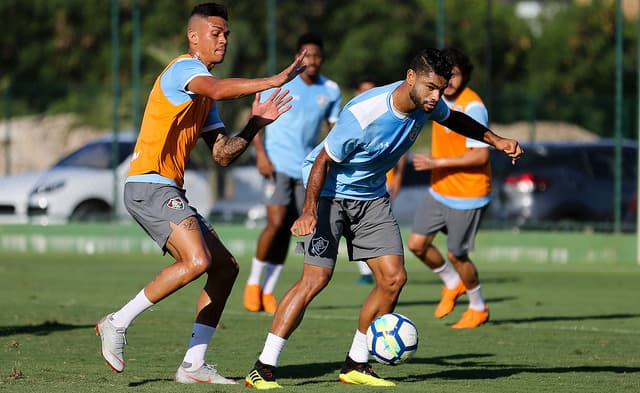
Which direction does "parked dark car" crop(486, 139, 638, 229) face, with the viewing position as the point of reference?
facing away from the viewer and to the right of the viewer

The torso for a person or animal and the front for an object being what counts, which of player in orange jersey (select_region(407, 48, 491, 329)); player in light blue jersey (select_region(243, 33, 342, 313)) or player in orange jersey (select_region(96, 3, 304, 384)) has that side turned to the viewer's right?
player in orange jersey (select_region(96, 3, 304, 384))

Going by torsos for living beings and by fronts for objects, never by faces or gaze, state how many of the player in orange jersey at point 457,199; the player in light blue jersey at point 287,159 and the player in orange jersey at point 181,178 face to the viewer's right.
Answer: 1

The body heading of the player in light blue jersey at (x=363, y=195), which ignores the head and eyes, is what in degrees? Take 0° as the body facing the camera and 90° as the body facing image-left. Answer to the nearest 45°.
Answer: approximately 315°

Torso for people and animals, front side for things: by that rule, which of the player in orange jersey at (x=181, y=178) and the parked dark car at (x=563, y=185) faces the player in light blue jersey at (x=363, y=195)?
the player in orange jersey

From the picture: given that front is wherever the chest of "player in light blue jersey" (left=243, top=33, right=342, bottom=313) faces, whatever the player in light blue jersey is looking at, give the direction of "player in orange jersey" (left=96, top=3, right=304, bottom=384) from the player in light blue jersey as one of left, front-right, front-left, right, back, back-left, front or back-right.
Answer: front

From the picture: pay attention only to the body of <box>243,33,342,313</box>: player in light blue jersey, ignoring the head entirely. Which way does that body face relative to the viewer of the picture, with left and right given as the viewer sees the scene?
facing the viewer

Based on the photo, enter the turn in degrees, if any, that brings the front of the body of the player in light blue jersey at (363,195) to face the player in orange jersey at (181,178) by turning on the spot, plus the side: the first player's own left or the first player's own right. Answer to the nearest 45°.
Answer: approximately 135° to the first player's own right

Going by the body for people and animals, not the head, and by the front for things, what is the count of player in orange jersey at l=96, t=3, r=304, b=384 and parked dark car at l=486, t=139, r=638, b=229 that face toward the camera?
0

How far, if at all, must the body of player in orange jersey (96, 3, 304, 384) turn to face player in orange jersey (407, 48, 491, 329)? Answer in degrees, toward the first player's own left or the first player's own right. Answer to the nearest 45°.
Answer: approximately 45° to the first player's own left

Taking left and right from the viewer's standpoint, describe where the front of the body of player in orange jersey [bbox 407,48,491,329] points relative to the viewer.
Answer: facing the viewer and to the left of the viewer

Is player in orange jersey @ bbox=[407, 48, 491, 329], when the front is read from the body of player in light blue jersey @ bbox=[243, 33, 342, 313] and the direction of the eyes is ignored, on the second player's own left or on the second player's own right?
on the second player's own left

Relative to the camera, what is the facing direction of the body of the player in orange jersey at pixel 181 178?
to the viewer's right

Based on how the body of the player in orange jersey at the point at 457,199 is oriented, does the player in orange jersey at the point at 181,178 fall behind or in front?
in front
